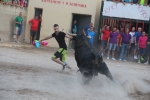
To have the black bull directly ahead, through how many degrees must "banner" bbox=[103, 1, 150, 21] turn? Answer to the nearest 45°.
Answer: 0° — it already faces it

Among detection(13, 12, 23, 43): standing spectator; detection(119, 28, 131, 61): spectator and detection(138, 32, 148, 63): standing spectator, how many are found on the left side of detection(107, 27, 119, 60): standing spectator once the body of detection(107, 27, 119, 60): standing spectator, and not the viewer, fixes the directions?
2

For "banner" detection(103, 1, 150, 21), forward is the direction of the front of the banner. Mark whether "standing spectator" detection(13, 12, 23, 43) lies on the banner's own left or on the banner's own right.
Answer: on the banner's own right

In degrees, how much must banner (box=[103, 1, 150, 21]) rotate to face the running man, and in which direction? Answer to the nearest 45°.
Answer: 0° — it already faces them

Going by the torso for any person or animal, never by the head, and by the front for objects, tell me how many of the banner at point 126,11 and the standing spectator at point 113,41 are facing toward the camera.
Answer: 2

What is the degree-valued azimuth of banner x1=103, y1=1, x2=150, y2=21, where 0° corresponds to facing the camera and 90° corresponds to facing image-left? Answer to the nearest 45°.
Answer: approximately 0°

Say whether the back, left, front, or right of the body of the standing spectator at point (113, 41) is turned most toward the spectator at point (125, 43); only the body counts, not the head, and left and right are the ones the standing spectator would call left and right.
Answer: left

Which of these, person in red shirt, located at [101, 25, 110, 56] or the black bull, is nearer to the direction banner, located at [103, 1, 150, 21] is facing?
the black bull

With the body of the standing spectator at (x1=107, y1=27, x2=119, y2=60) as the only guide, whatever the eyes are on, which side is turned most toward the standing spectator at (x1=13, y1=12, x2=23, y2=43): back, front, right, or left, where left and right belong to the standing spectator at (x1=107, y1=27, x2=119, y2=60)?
right
